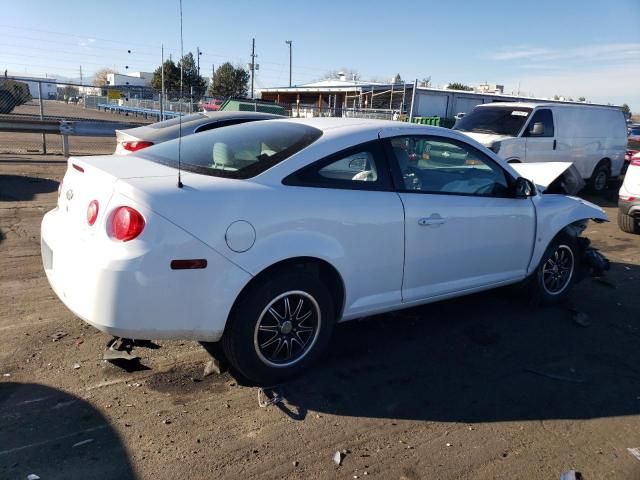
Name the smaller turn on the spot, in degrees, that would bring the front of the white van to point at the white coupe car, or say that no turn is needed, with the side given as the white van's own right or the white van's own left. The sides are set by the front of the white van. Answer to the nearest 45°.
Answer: approximately 45° to the white van's own left

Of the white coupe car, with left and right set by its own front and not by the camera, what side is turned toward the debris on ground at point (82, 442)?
back

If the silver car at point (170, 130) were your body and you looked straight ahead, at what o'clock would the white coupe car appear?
The white coupe car is roughly at 4 o'clock from the silver car.

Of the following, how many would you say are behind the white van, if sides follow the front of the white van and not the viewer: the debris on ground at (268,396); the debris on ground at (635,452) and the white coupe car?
0

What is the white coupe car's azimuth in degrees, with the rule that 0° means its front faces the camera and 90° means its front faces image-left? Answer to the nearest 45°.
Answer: approximately 225°

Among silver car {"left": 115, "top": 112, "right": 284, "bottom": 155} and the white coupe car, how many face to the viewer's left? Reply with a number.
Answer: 0

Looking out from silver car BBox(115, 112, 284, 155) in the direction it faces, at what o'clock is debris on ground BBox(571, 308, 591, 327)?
The debris on ground is roughly at 3 o'clock from the silver car.

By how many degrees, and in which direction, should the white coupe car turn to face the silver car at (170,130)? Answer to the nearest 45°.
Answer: approximately 90° to its left

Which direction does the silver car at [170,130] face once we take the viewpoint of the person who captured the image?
facing away from the viewer and to the right of the viewer

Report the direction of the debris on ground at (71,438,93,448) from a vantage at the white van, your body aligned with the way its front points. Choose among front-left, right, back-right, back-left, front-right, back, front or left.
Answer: front-left

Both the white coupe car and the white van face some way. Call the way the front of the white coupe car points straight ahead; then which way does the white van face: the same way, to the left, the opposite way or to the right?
the opposite way

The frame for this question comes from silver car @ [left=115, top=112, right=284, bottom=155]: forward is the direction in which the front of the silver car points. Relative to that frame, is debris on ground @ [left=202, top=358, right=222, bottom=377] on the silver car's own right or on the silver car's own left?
on the silver car's own right

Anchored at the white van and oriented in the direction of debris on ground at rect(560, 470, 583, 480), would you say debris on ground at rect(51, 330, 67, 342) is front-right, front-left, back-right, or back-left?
front-right

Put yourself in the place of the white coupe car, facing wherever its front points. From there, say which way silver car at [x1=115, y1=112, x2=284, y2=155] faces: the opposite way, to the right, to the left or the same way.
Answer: the same way

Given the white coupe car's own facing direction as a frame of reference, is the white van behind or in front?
in front

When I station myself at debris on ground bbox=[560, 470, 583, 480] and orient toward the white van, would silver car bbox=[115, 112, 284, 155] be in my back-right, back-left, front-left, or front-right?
front-left

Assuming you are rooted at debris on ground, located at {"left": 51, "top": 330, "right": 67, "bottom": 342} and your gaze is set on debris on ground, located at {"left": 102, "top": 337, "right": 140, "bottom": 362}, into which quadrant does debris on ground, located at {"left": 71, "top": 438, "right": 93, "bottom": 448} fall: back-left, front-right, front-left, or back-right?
front-right
